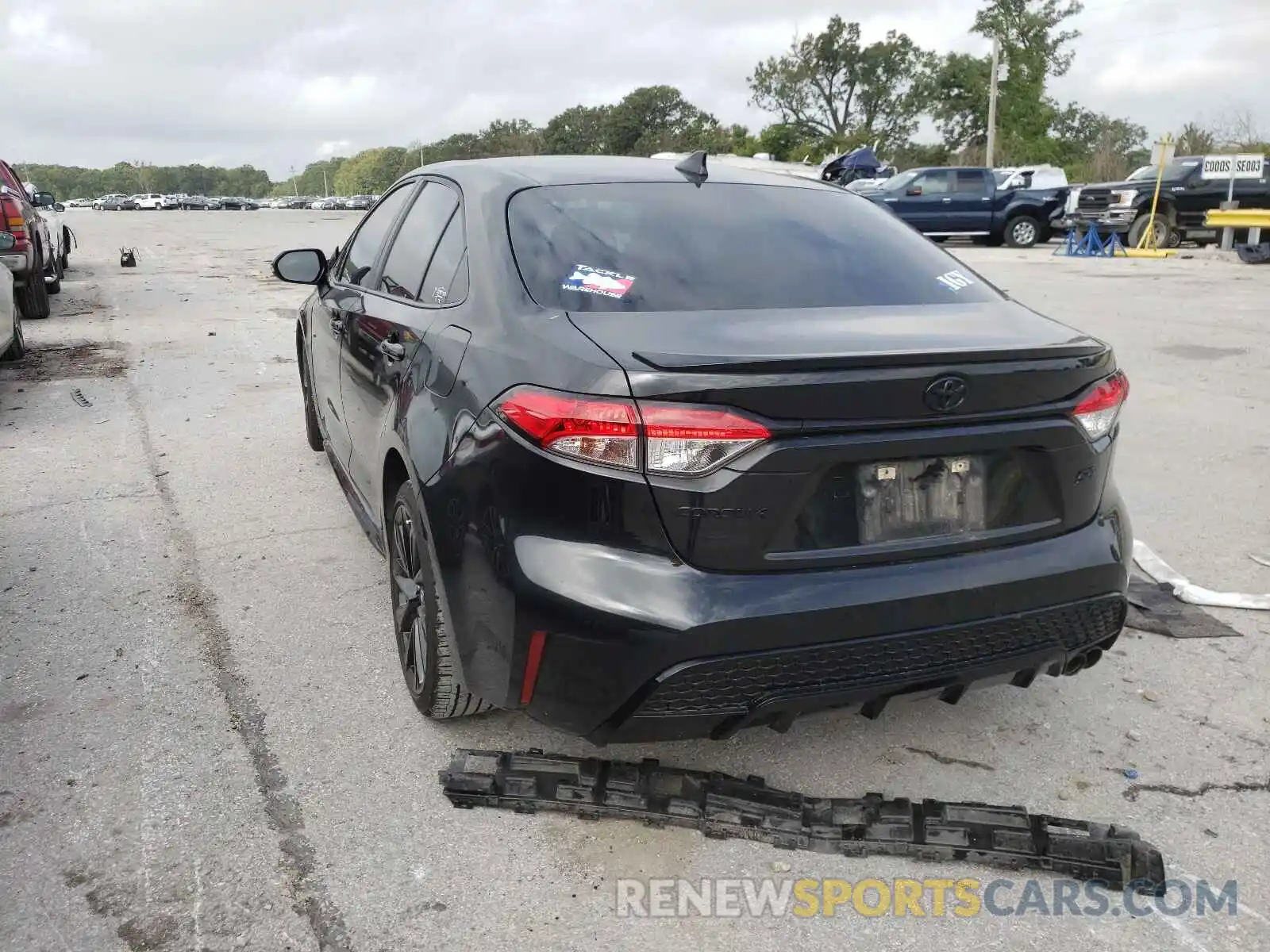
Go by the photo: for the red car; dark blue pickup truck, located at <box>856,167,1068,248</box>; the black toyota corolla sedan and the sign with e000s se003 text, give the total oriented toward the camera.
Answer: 1

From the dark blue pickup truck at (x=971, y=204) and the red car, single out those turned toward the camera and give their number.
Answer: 0

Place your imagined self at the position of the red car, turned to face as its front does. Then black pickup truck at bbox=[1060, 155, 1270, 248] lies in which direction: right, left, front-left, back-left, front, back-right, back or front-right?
front-right

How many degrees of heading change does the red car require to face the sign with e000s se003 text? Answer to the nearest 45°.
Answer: approximately 45° to its right

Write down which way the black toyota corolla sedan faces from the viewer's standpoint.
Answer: facing away from the viewer and to the left of the viewer

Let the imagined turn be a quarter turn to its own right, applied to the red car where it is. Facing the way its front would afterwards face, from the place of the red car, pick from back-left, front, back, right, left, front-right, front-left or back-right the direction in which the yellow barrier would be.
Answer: front-left

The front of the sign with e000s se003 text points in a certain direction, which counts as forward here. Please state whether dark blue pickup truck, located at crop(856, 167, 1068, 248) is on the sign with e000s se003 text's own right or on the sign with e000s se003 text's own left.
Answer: on the sign with e000s se003 text's own right

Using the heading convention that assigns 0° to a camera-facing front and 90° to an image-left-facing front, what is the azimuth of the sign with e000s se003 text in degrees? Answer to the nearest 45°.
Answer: approximately 0°

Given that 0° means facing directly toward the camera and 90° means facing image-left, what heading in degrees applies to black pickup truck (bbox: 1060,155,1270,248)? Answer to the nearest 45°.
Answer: approximately 45°

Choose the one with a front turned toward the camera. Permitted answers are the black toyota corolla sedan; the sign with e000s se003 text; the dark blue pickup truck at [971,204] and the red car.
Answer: the sign with e000s se003 text

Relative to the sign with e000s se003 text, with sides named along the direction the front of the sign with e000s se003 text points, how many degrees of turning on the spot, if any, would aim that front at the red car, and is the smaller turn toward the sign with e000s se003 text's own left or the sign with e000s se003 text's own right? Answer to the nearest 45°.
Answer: approximately 45° to the sign with e000s se003 text's own right

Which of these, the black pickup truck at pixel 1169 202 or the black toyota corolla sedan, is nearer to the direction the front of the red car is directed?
the black pickup truck

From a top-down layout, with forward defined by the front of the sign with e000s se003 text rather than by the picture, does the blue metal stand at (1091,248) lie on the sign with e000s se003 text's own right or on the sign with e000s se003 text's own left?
on the sign with e000s se003 text's own right

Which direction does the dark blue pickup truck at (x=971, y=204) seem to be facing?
to the viewer's left

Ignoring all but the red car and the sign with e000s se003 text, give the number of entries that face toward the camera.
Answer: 1

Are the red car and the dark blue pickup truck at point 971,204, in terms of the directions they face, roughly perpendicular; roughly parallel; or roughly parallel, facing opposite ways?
roughly perpendicular

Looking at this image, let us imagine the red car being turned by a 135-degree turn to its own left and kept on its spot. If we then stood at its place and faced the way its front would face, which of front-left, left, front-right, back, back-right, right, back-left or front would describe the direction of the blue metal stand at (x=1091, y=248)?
back
